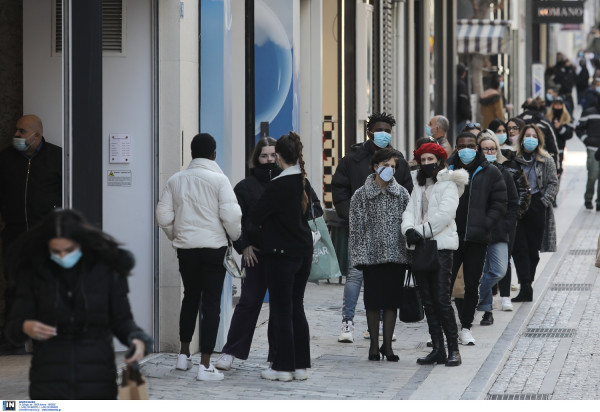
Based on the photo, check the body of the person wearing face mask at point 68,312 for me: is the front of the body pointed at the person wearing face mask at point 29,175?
no

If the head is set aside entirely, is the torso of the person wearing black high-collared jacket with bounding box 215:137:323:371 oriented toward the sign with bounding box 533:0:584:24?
no

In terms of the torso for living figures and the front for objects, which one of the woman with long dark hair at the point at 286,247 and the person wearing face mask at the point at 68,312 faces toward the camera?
the person wearing face mask

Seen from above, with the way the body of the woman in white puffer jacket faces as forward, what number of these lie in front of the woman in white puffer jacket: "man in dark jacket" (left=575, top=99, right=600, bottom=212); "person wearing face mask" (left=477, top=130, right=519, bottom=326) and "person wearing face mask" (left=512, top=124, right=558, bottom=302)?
0

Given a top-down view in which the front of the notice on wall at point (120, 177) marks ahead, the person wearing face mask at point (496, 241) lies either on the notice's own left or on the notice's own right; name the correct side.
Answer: on the notice's own left

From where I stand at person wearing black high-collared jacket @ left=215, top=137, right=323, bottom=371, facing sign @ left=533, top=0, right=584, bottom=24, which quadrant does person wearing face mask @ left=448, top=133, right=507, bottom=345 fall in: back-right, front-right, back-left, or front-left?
front-right

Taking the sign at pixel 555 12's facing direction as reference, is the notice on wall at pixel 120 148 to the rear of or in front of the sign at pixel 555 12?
in front

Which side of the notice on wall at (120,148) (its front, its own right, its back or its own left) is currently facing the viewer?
front

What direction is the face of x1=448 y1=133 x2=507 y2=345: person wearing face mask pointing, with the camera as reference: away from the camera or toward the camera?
toward the camera

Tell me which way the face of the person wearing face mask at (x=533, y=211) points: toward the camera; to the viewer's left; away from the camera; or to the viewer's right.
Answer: toward the camera

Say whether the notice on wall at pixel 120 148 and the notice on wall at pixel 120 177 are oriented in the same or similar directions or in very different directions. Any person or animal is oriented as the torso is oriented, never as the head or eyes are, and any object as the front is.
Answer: same or similar directions

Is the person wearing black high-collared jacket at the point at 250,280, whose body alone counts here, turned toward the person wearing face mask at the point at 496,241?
no

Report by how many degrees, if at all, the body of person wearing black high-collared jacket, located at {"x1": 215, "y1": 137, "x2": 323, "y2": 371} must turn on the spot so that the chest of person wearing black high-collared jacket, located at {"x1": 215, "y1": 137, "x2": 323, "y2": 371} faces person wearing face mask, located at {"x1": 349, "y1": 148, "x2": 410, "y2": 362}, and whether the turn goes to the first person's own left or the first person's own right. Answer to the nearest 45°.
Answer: approximately 135° to the first person's own left

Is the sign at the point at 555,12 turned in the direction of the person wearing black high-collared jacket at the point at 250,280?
yes
